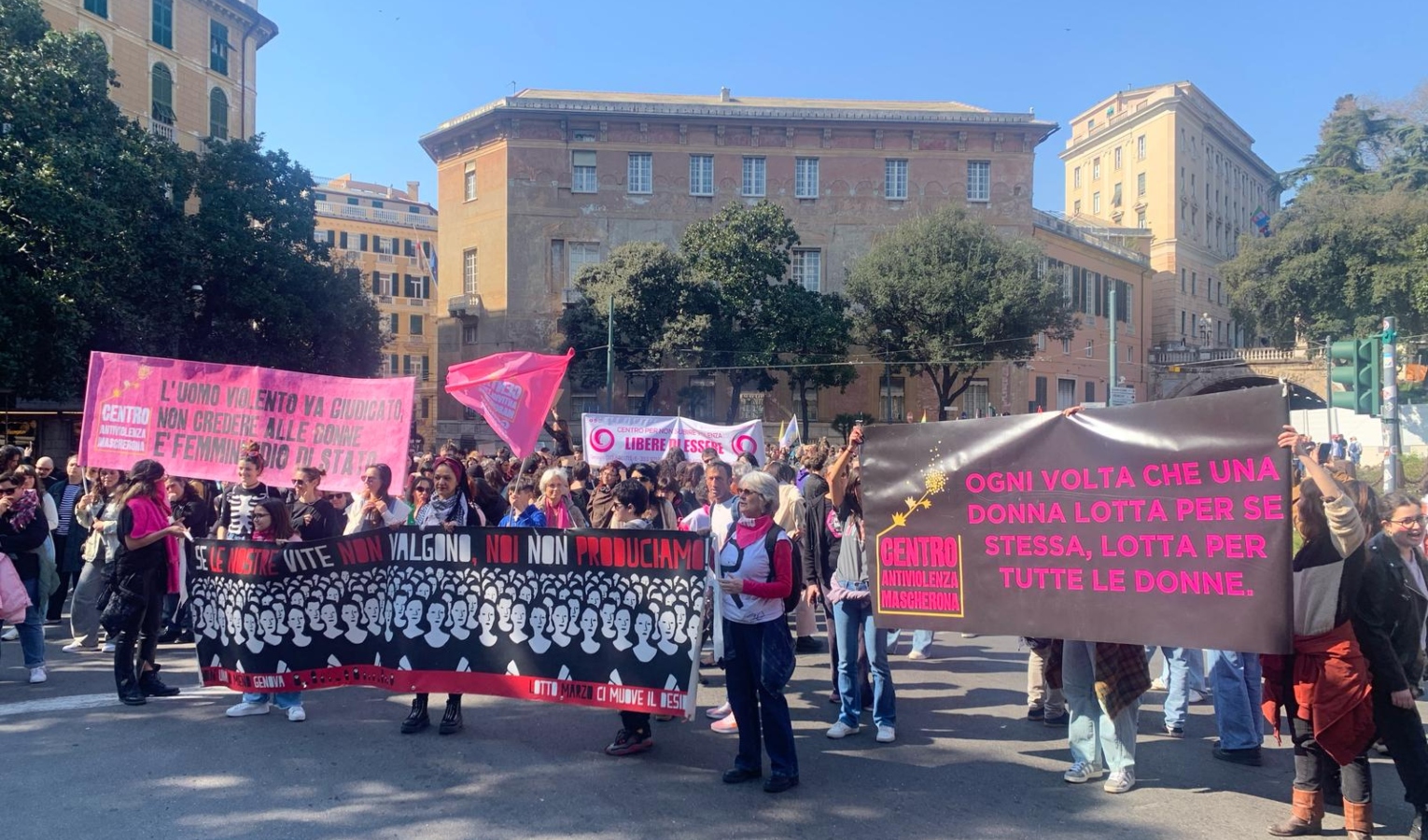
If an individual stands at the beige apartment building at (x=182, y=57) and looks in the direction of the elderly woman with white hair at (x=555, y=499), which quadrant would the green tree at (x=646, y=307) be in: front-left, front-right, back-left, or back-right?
front-left

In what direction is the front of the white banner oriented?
toward the camera

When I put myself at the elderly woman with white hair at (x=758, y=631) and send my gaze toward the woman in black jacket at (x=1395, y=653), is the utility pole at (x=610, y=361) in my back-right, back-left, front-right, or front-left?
back-left

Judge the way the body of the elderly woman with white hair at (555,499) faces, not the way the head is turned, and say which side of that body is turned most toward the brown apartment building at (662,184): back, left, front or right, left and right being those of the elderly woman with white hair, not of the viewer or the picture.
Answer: back

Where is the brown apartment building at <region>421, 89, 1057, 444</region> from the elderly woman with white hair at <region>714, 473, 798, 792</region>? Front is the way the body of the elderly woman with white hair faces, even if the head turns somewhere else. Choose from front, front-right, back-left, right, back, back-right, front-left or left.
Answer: back-right

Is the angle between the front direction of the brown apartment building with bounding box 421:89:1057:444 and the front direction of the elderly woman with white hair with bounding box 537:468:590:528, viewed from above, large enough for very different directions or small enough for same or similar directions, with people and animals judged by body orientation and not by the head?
same or similar directions

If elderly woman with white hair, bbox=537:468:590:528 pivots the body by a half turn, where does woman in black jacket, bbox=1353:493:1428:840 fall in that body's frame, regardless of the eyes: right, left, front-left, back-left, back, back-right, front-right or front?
back-right

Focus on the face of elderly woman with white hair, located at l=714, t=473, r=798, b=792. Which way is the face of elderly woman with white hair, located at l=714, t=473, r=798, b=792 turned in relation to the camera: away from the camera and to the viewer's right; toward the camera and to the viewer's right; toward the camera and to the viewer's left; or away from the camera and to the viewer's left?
toward the camera and to the viewer's left

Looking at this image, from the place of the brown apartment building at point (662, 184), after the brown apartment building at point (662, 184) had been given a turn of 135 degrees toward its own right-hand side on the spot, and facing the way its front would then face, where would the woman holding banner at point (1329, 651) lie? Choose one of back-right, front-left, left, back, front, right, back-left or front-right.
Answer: back-left

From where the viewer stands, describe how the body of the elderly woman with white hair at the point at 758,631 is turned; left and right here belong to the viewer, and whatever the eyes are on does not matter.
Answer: facing the viewer and to the left of the viewer

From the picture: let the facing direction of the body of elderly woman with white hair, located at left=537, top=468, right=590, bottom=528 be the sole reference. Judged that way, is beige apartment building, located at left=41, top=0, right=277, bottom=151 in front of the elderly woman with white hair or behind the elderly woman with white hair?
behind

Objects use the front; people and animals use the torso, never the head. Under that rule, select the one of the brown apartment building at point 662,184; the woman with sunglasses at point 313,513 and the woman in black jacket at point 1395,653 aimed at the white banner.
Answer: the brown apartment building
